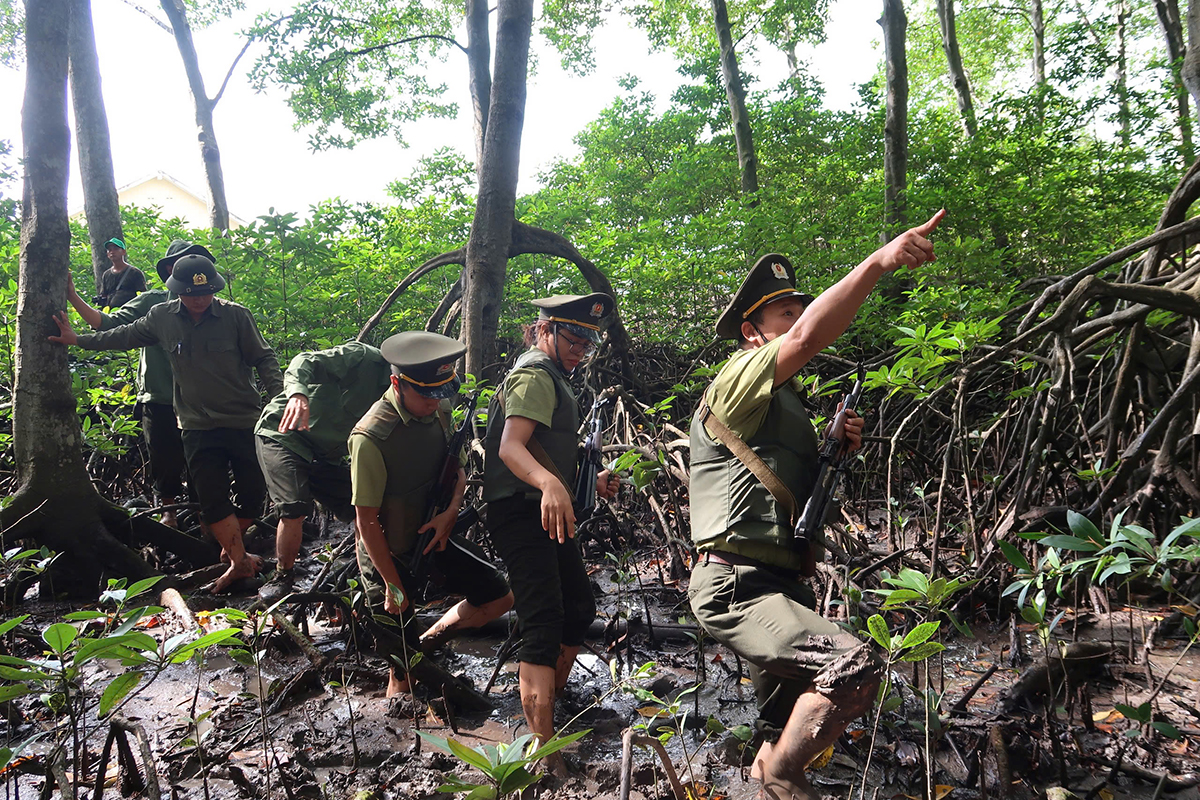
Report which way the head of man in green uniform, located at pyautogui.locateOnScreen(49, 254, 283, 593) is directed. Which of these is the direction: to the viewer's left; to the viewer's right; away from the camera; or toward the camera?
toward the camera

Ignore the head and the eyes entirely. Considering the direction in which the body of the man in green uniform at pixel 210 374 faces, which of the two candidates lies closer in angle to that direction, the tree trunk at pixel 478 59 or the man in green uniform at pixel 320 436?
the man in green uniform

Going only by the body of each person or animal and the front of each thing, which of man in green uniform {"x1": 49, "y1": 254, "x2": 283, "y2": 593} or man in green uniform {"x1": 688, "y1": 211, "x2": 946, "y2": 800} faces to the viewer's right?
man in green uniform {"x1": 688, "y1": 211, "x2": 946, "y2": 800}

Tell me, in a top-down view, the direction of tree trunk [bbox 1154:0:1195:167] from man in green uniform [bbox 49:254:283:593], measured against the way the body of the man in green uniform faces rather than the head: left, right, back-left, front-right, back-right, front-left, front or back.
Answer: left

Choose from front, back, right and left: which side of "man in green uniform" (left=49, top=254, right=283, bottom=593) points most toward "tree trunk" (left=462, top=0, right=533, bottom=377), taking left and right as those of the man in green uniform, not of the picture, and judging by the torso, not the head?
left

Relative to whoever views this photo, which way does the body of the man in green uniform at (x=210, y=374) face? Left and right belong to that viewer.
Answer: facing the viewer

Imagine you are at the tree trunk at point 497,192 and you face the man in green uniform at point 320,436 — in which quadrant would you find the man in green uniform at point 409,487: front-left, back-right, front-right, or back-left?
front-left

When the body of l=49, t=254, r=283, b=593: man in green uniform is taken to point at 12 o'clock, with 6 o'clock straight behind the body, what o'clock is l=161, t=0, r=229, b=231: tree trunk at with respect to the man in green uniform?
The tree trunk is roughly at 6 o'clock from the man in green uniform.

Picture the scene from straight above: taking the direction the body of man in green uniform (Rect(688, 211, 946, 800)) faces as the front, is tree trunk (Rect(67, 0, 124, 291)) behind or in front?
behind

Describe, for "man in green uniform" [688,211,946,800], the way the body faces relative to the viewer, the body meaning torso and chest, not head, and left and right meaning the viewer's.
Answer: facing to the right of the viewer
